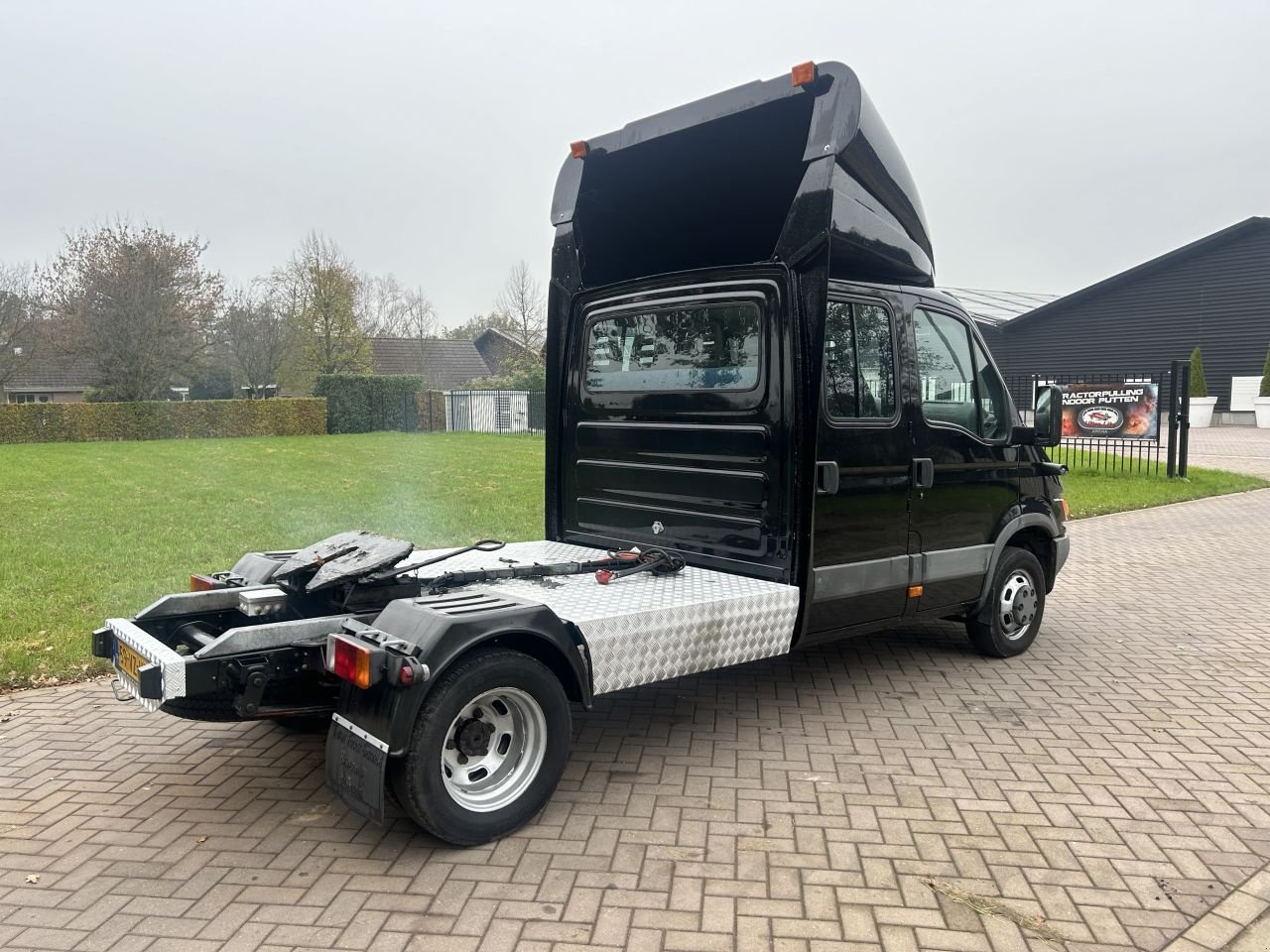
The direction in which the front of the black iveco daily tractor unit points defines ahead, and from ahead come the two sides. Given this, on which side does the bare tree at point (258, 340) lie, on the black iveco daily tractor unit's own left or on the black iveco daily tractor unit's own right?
on the black iveco daily tractor unit's own left

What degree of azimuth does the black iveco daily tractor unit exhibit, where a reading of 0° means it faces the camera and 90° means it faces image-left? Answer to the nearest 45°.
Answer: approximately 225°

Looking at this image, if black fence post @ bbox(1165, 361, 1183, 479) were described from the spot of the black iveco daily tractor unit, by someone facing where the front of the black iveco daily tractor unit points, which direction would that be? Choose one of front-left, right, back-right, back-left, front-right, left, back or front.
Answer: front

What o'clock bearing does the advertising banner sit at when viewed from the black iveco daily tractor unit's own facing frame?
The advertising banner is roughly at 12 o'clock from the black iveco daily tractor unit.

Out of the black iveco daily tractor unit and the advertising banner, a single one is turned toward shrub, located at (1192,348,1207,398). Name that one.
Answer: the black iveco daily tractor unit

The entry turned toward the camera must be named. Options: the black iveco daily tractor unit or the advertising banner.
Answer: the advertising banner

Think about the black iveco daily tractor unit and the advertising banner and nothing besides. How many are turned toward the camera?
1

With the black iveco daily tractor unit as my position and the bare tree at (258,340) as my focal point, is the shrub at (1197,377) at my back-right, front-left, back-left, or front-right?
front-right

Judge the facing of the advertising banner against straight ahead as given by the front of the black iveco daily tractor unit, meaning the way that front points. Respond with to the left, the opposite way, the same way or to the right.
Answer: the opposite way

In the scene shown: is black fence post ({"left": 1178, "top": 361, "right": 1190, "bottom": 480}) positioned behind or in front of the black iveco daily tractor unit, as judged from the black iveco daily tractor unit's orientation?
in front

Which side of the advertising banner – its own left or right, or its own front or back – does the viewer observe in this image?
front

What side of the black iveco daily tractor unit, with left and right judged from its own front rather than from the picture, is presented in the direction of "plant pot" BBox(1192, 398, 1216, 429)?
front

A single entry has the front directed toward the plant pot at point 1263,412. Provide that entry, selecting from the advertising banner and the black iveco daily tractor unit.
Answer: the black iveco daily tractor unit

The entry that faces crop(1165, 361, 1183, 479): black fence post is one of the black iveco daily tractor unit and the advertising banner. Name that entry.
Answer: the black iveco daily tractor unit

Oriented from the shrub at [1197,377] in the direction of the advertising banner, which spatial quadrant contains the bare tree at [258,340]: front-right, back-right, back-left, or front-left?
front-right

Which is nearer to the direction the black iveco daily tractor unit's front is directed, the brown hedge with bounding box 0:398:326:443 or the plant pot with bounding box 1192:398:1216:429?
the plant pot
